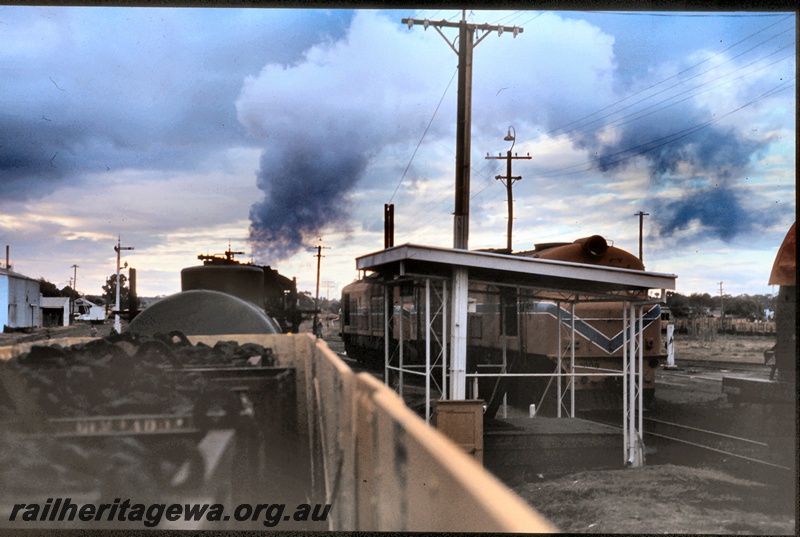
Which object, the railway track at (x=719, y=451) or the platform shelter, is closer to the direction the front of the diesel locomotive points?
the railway track

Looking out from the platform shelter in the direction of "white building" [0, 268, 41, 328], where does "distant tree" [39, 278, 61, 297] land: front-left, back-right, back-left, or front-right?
front-right

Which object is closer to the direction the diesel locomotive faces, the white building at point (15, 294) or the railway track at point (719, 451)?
the railway track

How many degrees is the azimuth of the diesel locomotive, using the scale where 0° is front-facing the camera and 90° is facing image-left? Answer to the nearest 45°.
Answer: approximately 315°

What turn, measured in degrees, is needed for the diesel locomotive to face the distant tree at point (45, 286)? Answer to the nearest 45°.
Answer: approximately 135° to its right
